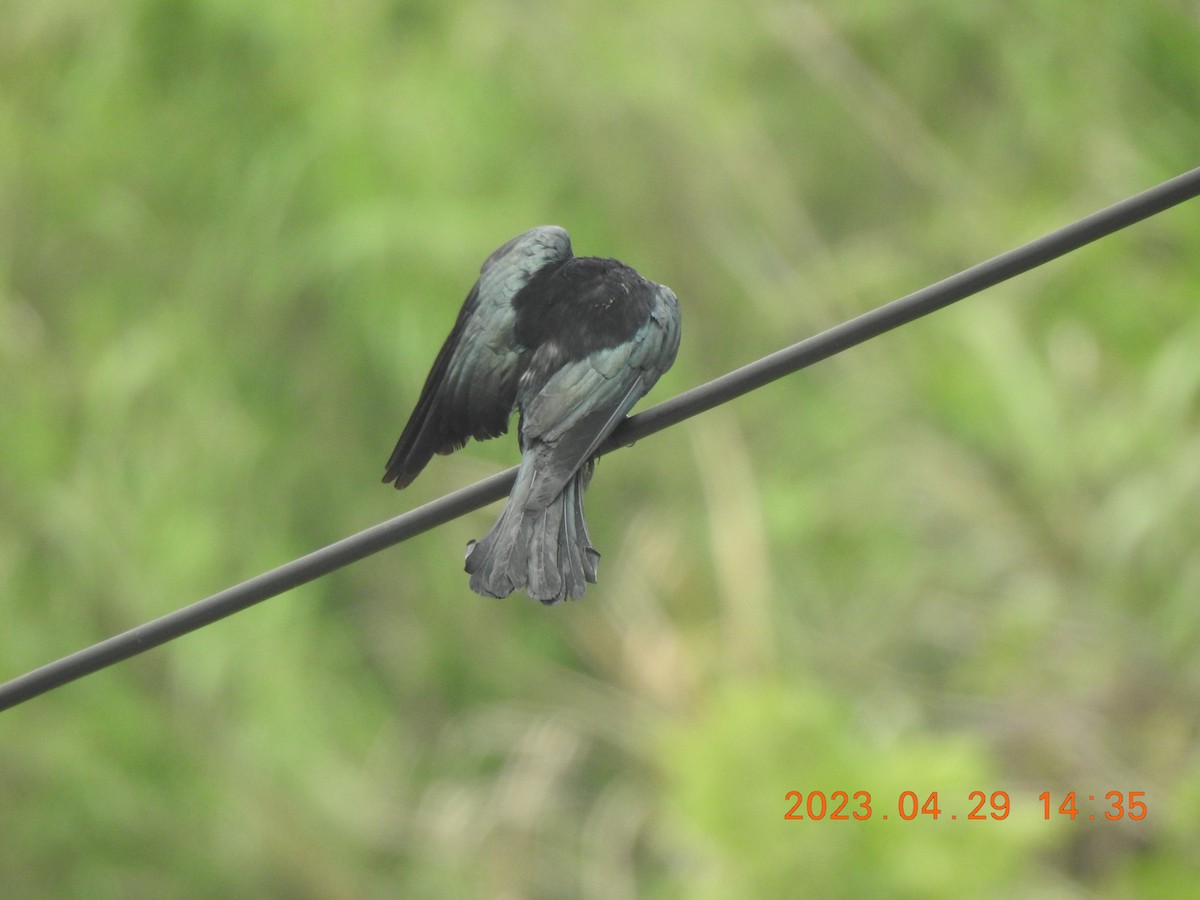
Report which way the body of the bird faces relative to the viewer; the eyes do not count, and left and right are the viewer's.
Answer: facing away from the viewer
